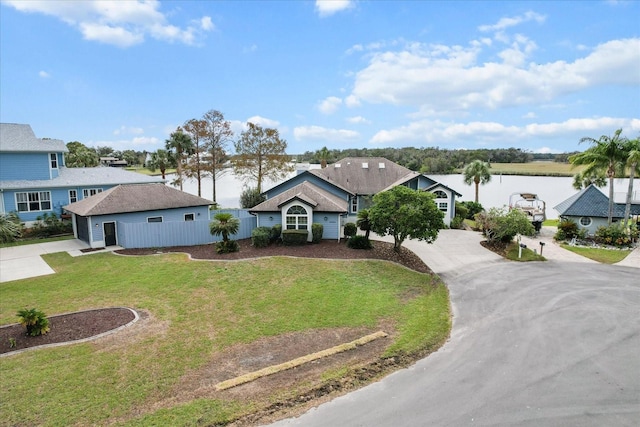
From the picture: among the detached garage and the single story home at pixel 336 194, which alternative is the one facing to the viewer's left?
the detached garage

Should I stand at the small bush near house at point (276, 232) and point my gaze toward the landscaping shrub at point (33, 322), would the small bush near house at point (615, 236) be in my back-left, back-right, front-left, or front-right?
back-left

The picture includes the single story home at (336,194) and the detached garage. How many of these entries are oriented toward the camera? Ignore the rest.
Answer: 1

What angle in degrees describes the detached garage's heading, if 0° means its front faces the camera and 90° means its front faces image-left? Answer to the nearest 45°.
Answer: approximately 90°

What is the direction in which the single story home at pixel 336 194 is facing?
toward the camera

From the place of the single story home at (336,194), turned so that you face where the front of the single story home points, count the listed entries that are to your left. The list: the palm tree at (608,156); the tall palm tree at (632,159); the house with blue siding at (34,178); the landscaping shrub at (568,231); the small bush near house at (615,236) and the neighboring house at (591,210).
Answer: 5

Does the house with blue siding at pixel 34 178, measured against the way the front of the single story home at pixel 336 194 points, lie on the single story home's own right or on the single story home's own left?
on the single story home's own right

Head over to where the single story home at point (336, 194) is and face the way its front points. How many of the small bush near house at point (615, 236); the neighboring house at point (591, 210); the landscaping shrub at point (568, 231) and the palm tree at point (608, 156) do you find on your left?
4

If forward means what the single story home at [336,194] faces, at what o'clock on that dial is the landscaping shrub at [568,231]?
The landscaping shrub is roughly at 9 o'clock from the single story home.

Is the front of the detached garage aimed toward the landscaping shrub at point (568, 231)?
no

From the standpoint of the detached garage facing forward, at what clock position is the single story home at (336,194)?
The single story home is roughly at 6 o'clock from the detached garage.

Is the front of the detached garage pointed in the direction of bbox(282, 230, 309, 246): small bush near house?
no

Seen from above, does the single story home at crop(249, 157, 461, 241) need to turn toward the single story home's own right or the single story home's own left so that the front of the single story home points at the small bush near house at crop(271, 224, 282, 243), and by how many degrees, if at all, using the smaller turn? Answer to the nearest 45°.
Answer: approximately 45° to the single story home's own right

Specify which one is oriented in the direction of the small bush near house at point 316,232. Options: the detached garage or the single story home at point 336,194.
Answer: the single story home

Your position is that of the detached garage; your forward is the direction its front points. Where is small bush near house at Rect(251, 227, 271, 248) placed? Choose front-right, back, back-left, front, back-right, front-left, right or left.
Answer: back-left
